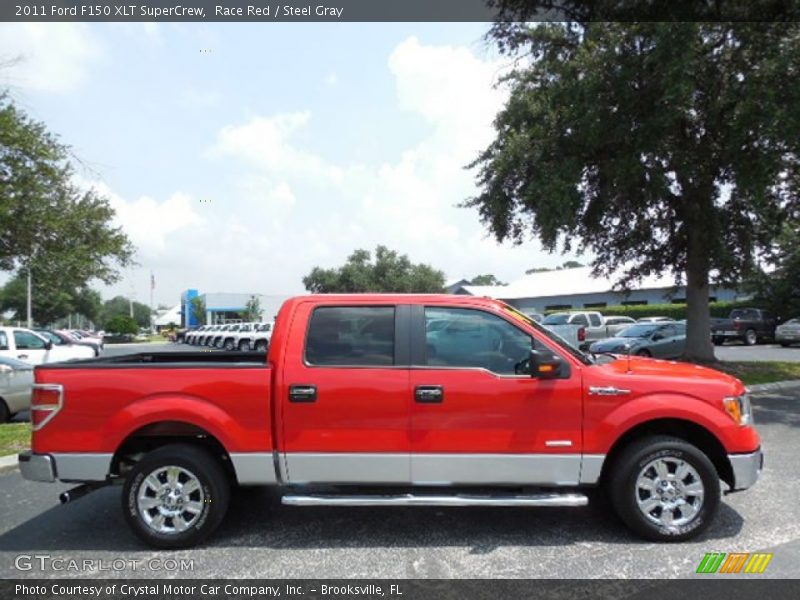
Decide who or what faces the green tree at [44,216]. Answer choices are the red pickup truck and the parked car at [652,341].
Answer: the parked car

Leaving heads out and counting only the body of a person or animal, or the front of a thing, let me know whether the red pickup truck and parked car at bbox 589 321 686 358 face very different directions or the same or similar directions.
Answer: very different directions

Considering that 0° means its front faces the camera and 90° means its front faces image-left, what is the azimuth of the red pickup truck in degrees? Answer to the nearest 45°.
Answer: approximately 270°

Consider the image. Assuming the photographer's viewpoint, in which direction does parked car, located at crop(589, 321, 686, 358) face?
facing the viewer and to the left of the viewer

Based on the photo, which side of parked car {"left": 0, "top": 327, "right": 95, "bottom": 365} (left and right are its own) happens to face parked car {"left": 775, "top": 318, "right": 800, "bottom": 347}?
front

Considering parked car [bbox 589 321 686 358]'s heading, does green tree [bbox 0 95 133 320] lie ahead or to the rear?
ahead

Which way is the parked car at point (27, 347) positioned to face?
to the viewer's right

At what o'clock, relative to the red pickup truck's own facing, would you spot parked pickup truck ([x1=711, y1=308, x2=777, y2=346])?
The parked pickup truck is roughly at 10 o'clock from the red pickup truck.

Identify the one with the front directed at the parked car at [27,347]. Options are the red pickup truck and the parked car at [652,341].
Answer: the parked car at [652,341]

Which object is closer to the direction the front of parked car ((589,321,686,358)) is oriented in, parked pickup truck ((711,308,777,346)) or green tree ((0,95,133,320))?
the green tree

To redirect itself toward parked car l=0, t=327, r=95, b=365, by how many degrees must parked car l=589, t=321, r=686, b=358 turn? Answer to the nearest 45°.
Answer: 0° — it already faces it

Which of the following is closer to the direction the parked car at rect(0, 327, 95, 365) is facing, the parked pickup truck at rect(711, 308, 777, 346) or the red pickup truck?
the parked pickup truck

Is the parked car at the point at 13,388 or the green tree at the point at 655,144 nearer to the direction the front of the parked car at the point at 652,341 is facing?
the parked car

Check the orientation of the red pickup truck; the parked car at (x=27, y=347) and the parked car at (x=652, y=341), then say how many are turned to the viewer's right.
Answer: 2

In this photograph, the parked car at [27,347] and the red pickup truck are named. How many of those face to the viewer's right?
2

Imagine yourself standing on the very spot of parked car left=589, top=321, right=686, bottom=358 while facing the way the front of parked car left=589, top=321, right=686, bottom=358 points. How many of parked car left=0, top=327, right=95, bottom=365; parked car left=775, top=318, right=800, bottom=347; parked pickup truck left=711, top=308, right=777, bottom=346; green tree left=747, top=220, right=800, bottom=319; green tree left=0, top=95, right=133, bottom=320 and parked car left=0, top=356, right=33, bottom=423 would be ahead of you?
3
